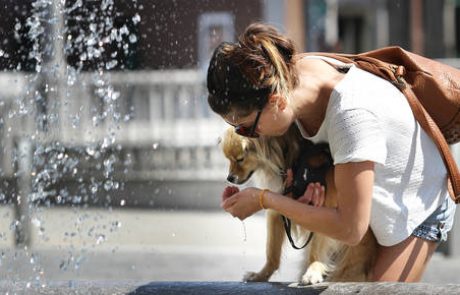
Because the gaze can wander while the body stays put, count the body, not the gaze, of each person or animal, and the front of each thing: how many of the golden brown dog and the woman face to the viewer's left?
2

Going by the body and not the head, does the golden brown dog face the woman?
no

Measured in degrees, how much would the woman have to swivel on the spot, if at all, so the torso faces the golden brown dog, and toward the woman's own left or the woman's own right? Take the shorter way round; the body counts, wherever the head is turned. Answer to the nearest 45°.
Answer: approximately 45° to the woman's own right

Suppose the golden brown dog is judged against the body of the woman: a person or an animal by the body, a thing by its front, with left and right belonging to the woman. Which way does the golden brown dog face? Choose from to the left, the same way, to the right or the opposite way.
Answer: the same way

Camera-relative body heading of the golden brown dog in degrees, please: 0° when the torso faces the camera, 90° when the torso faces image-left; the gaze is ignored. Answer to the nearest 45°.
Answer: approximately 90°

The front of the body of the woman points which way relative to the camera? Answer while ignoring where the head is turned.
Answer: to the viewer's left
